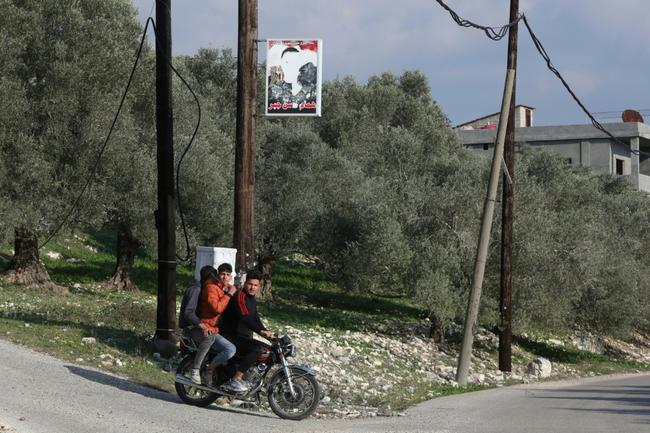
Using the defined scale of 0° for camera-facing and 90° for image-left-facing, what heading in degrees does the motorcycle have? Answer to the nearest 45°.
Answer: approximately 315°

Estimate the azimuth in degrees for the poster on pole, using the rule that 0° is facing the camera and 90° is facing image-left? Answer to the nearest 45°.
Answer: approximately 0°

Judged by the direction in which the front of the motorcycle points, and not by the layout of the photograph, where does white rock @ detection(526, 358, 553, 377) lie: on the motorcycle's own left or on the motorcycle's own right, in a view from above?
on the motorcycle's own left
